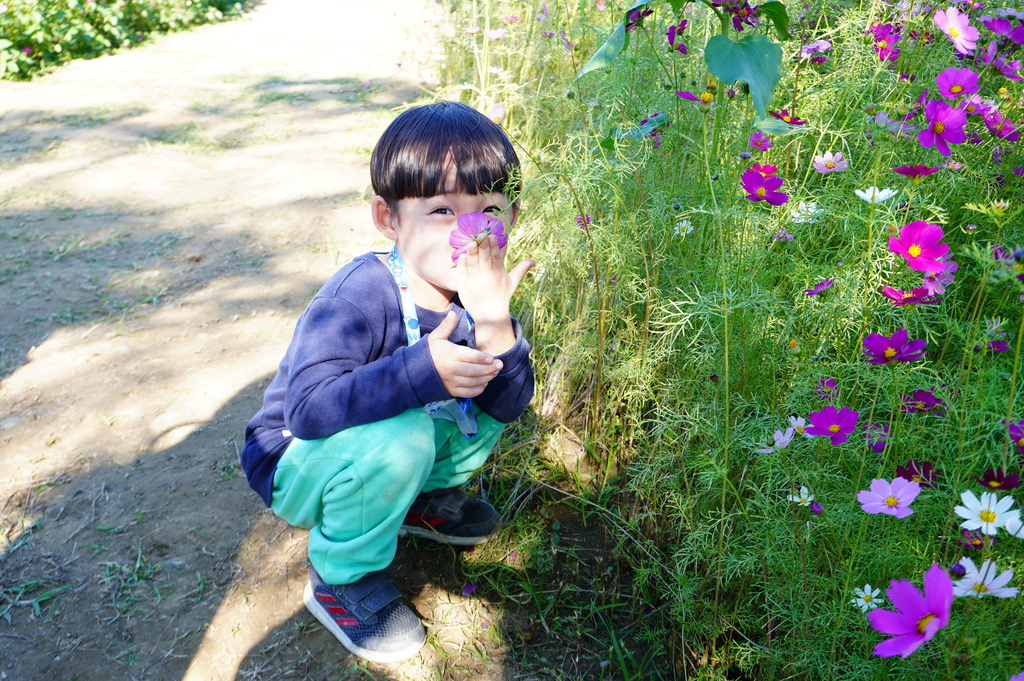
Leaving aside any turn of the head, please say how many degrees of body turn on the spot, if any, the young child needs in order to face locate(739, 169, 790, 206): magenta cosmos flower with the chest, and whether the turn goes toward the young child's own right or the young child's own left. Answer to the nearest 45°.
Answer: approximately 45° to the young child's own left

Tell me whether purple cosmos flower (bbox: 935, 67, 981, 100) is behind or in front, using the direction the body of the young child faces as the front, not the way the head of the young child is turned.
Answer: in front

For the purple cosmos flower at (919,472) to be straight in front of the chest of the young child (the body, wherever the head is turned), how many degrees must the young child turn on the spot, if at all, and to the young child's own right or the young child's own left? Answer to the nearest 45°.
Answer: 0° — they already face it

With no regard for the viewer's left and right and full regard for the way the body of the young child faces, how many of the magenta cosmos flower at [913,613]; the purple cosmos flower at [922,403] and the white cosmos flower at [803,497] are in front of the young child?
3

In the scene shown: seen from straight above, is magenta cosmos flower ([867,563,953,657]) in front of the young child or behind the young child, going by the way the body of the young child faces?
in front

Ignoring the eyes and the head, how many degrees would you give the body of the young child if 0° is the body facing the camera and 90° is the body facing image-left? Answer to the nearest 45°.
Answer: approximately 315°

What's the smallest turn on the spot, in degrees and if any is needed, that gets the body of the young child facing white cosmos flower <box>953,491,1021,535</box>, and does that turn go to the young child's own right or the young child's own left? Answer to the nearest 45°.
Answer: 0° — they already face it

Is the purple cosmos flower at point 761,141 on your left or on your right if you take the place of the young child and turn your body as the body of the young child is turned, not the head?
on your left

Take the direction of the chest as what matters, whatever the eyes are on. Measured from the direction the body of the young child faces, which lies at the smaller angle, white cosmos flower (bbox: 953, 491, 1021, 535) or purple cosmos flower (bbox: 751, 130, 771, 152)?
the white cosmos flower

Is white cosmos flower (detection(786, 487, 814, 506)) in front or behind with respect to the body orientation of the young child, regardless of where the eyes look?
in front

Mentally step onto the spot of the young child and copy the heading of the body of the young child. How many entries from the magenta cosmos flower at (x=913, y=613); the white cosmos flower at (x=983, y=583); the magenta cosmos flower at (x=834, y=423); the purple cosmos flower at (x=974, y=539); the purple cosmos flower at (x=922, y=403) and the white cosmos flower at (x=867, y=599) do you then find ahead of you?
6
